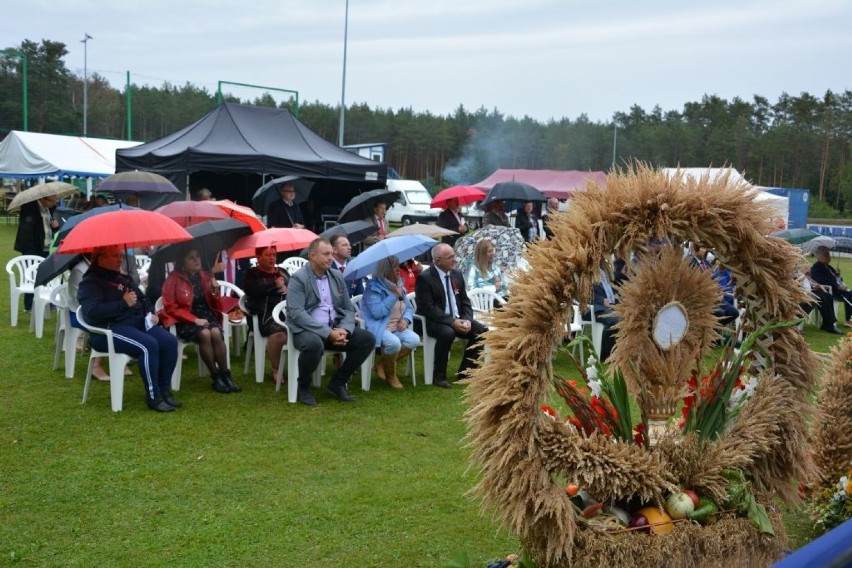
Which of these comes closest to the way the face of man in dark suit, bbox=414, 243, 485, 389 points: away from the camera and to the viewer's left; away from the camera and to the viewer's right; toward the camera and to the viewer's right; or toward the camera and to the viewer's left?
toward the camera and to the viewer's right

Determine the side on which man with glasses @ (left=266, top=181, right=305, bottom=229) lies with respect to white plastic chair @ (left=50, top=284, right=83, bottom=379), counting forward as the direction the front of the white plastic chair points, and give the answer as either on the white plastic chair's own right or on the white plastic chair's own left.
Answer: on the white plastic chair's own left

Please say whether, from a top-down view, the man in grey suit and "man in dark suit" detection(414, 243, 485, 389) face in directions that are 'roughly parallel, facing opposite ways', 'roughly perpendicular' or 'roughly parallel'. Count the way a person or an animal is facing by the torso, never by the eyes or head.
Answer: roughly parallel

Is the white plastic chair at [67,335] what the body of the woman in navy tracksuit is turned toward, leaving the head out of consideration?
no

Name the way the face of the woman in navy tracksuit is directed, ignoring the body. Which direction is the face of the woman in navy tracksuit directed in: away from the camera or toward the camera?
toward the camera

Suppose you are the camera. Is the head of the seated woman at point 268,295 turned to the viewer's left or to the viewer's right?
to the viewer's right

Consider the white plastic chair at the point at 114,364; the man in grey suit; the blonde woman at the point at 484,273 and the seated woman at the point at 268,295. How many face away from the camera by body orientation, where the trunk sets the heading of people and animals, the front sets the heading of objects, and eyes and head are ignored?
0

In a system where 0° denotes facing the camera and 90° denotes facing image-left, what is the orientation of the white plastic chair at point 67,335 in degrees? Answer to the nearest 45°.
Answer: approximately 315°

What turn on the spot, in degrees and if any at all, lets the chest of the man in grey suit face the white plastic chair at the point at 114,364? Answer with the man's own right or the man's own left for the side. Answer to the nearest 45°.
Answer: approximately 135° to the man's own right

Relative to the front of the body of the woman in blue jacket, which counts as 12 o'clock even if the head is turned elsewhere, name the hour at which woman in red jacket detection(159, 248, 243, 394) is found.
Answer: The woman in red jacket is roughly at 4 o'clock from the woman in blue jacket.

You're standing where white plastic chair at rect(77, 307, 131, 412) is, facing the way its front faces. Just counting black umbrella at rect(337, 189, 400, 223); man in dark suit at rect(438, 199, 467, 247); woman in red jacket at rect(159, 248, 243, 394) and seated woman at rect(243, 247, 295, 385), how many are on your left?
4

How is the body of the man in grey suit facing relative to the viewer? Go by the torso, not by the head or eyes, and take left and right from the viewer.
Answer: facing the viewer and to the right of the viewer

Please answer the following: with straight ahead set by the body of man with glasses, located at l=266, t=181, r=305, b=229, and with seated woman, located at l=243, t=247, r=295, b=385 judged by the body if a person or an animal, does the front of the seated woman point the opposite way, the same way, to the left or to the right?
the same way

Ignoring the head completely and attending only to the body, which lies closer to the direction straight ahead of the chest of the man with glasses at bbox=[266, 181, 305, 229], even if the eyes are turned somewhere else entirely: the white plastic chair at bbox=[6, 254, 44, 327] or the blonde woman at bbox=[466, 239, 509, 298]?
the blonde woman

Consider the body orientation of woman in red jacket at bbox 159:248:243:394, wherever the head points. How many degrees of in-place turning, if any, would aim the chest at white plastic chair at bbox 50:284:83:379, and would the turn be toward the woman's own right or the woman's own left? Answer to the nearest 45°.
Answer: approximately 135° to the woman's own right

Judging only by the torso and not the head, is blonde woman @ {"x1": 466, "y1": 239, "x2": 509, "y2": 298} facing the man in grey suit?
no

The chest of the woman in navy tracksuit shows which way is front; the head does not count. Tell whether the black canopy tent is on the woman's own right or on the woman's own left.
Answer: on the woman's own left
